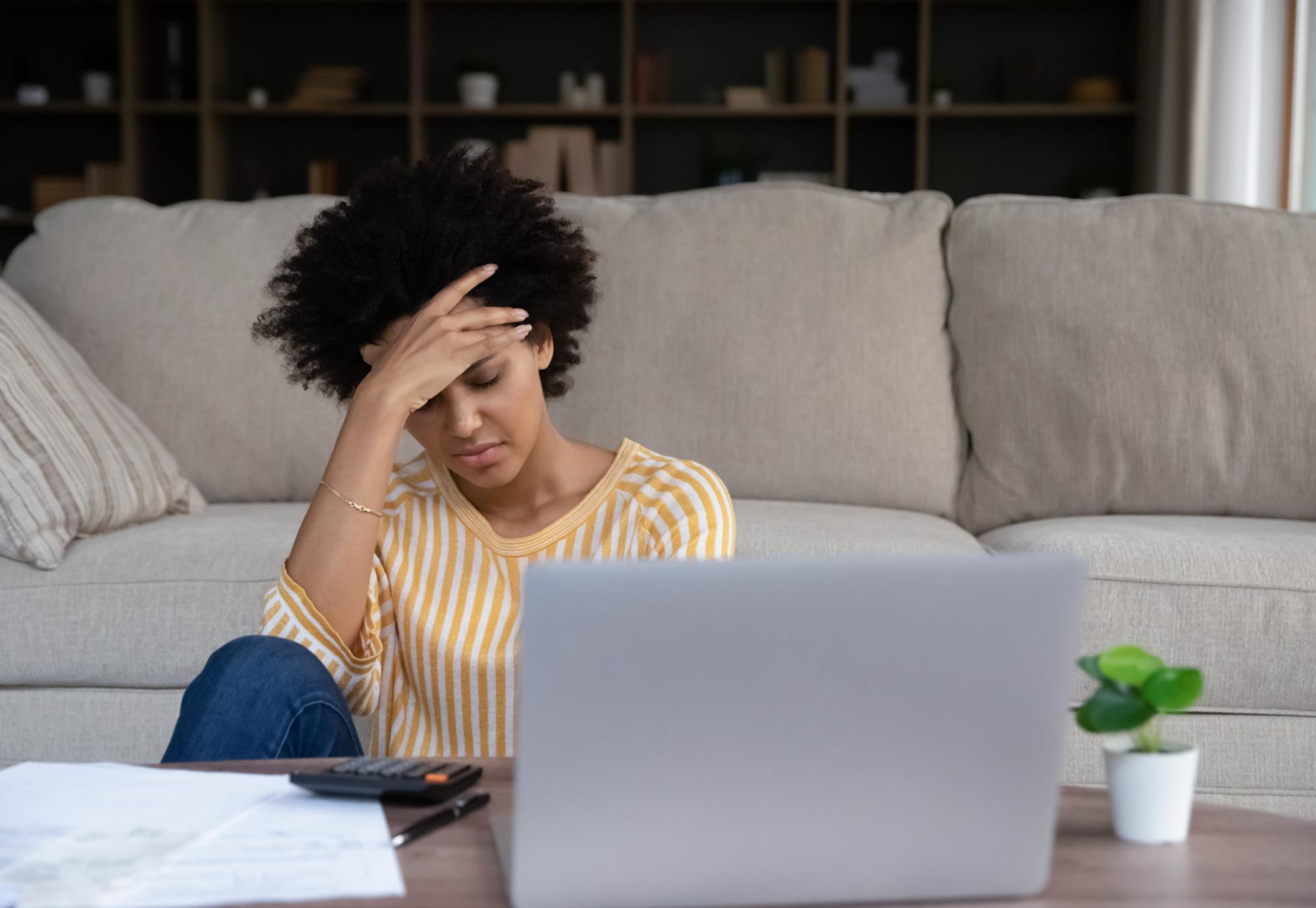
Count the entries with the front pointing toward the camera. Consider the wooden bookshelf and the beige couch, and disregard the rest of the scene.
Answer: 2

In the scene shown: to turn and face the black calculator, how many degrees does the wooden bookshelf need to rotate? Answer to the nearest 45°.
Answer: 0° — it already faces it

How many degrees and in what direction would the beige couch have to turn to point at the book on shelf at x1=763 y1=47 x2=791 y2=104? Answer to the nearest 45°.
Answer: approximately 180°

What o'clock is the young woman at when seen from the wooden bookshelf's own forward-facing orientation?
The young woman is roughly at 12 o'clock from the wooden bookshelf.

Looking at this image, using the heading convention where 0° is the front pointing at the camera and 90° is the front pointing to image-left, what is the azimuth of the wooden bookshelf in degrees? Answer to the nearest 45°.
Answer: approximately 0°

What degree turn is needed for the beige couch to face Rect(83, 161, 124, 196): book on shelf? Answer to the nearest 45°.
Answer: approximately 135° to its right

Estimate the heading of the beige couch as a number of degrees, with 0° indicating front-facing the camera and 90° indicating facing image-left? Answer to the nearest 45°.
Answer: approximately 0°

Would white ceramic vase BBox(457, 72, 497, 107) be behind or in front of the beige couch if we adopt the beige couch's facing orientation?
behind
